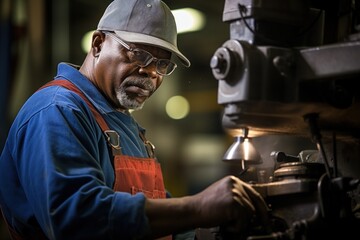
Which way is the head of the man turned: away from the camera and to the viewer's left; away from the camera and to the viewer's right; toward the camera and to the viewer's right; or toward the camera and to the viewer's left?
toward the camera and to the viewer's right

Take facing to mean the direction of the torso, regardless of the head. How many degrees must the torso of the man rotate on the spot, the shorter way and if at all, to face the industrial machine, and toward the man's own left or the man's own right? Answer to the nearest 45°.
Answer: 0° — they already face it

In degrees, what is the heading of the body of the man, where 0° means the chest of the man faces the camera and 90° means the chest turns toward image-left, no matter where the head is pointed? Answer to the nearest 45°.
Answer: approximately 315°
